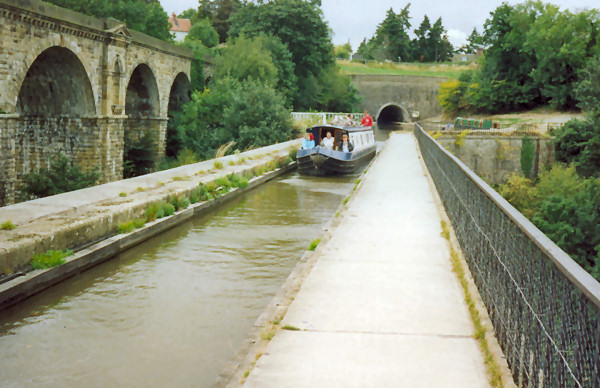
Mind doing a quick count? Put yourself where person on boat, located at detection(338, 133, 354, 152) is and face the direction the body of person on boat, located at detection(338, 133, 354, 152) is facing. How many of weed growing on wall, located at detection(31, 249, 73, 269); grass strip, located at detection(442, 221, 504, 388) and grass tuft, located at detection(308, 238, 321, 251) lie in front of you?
3

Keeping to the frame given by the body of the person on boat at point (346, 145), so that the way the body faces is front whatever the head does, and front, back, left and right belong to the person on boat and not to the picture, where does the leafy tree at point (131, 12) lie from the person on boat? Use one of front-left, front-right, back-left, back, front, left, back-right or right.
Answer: back-right

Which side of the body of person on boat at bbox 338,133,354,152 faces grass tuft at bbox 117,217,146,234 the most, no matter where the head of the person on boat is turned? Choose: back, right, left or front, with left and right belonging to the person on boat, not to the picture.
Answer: front

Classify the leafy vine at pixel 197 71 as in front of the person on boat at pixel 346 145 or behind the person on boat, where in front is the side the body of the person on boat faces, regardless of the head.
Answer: behind

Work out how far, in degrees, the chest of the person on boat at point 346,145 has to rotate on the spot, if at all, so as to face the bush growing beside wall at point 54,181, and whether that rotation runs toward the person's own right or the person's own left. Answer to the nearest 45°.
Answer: approximately 45° to the person's own right

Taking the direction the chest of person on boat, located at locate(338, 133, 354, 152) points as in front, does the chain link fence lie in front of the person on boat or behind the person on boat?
in front

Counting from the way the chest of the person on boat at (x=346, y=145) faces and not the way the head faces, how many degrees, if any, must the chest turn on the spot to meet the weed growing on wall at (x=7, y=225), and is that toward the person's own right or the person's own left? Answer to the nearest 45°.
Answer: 0° — they already face it

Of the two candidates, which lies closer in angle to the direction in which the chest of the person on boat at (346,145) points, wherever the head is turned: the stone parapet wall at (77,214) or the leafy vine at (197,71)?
the stone parapet wall

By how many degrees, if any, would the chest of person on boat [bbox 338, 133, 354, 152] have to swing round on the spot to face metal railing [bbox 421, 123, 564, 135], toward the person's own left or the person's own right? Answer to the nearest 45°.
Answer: approximately 135° to the person's own left

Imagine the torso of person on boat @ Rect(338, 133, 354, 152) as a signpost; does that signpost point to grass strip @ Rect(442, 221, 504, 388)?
yes

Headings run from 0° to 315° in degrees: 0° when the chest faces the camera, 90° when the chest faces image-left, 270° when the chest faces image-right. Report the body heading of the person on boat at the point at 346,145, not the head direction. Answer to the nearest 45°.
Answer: approximately 0°
